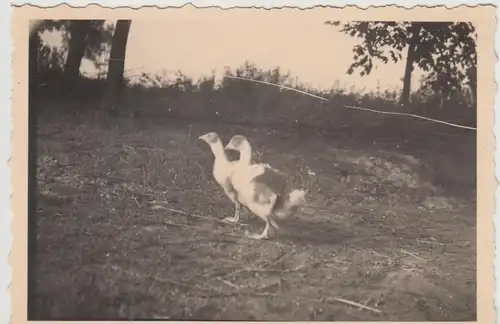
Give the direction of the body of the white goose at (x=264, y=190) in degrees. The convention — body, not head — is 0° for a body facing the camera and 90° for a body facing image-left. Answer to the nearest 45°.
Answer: approximately 90°

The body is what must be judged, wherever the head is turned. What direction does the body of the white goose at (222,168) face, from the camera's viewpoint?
to the viewer's left

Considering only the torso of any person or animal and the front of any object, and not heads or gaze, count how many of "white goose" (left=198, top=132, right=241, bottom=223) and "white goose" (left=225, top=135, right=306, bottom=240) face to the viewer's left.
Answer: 2
